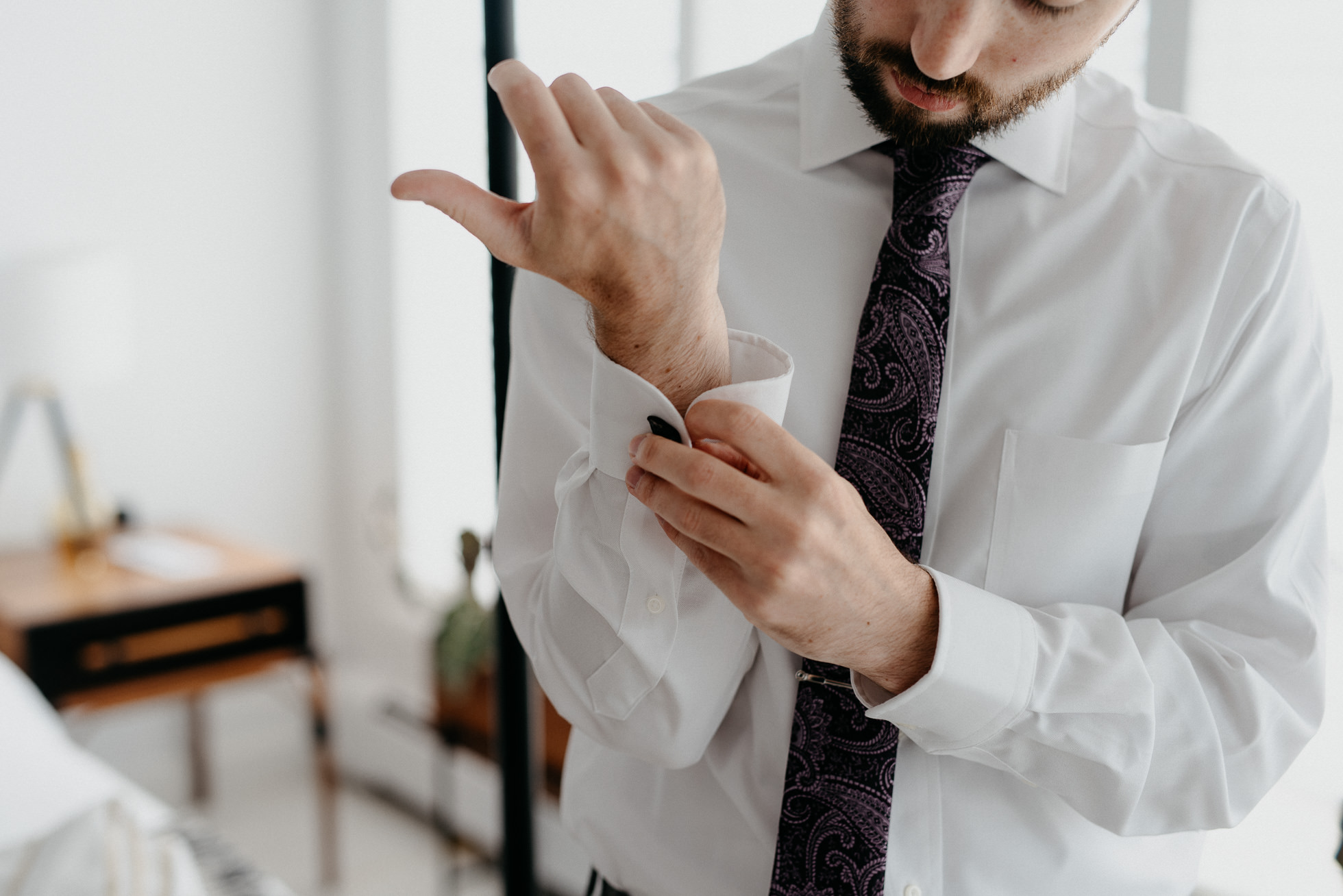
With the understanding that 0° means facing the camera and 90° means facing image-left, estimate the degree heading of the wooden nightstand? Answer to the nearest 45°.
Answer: approximately 315°

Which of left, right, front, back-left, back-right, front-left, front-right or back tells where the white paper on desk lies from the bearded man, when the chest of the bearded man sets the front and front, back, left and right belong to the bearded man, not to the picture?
back-right

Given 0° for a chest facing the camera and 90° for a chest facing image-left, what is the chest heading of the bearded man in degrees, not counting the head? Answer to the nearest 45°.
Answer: approximately 0°

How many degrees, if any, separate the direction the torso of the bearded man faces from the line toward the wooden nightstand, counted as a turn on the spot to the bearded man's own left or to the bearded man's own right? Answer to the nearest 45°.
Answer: approximately 135° to the bearded man's own right
